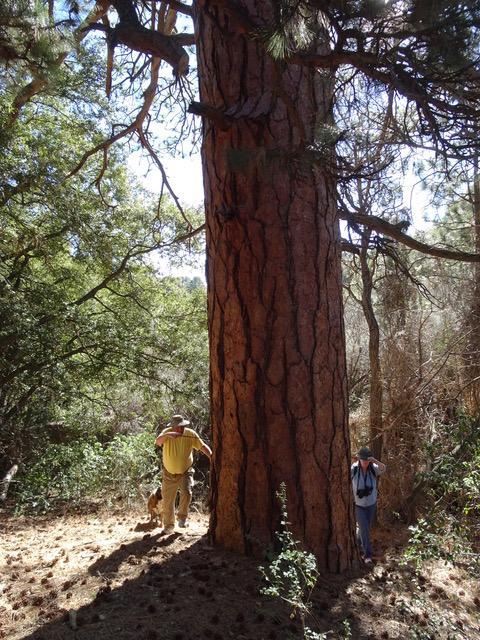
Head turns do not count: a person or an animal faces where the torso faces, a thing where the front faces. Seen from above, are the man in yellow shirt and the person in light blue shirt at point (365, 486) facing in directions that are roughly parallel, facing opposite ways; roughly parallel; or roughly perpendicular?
roughly parallel

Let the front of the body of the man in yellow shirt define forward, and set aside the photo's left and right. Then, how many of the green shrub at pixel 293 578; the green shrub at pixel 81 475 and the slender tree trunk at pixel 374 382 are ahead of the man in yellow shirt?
1

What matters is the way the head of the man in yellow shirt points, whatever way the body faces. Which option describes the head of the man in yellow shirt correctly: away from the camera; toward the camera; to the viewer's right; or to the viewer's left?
toward the camera

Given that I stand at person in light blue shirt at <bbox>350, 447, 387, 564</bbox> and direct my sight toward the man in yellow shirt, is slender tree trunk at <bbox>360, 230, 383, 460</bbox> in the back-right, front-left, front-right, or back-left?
back-right

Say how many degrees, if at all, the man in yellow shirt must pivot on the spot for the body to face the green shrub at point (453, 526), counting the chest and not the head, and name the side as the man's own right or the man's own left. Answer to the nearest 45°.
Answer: approximately 45° to the man's own left

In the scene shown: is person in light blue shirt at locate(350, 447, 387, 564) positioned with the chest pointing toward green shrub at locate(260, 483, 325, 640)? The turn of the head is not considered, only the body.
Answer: yes

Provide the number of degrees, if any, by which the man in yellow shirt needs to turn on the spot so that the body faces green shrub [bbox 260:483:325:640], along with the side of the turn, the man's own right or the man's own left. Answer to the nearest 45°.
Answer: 0° — they already face it

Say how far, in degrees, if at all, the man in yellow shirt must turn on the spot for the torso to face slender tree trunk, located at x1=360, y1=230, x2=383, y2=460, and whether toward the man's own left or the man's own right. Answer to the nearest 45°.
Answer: approximately 135° to the man's own left

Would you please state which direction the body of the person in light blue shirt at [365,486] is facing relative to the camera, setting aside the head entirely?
toward the camera

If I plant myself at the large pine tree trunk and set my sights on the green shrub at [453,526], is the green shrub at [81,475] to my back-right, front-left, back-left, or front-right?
back-left

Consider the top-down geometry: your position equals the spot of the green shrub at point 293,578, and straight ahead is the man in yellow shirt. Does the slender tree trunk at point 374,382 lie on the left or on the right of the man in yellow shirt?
right

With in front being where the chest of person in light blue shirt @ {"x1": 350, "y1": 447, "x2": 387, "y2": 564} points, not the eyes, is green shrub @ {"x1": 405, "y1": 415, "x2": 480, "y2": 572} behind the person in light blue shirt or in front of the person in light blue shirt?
in front

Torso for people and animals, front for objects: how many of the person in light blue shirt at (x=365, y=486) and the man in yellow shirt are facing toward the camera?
2
